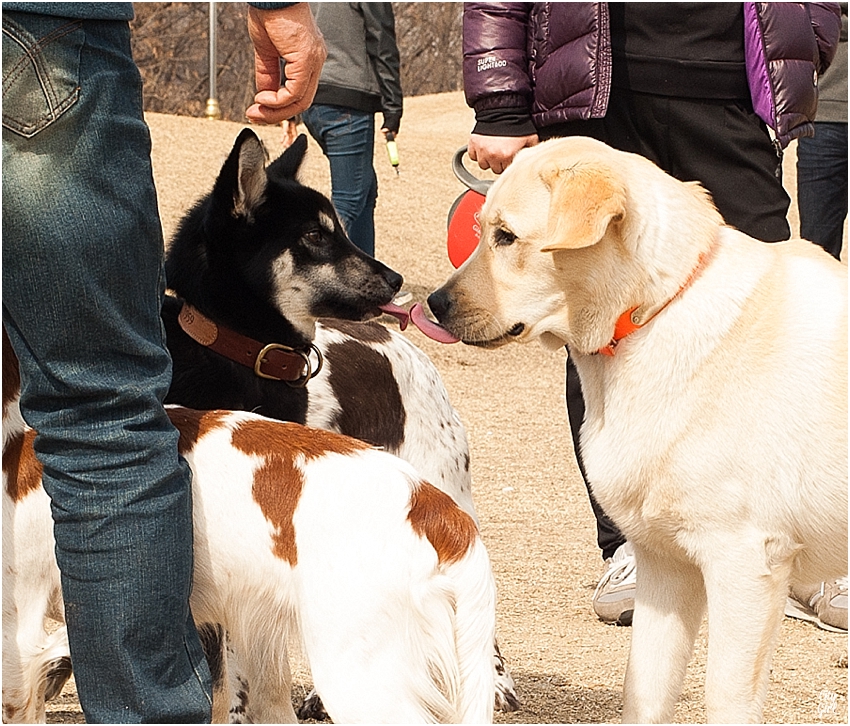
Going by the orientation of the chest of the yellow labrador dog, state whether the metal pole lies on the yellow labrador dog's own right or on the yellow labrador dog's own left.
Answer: on the yellow labrador dog's own right

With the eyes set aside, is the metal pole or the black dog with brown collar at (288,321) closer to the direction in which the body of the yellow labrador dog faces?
the black dog with brown collar

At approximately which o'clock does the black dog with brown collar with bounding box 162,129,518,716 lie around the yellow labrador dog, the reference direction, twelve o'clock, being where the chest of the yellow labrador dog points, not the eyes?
The black dog with brown collar is roughly at 1 o'clock from the yellow labrador dog.

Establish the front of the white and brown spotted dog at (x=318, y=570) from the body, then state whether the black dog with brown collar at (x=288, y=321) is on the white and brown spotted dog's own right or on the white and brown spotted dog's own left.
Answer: on the white and brown spotted dog's own right

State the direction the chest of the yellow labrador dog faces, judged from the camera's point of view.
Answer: to the viewer's left

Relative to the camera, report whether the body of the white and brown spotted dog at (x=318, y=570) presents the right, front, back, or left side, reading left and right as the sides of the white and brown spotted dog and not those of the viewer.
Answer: left
